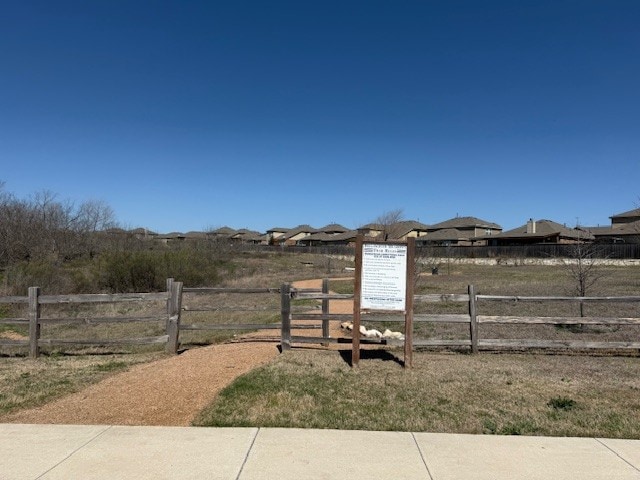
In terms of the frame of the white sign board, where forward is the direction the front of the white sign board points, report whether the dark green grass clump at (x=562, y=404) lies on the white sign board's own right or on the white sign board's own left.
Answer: on the white sign board's own left

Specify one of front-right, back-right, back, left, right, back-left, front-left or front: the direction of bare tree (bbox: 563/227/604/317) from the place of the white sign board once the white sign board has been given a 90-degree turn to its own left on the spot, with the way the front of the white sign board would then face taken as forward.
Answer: front-left

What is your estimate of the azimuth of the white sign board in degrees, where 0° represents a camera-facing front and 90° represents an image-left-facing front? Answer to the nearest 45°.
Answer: approximately 0°
